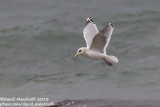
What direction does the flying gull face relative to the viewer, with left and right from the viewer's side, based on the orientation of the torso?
facing to the left of the viewer
